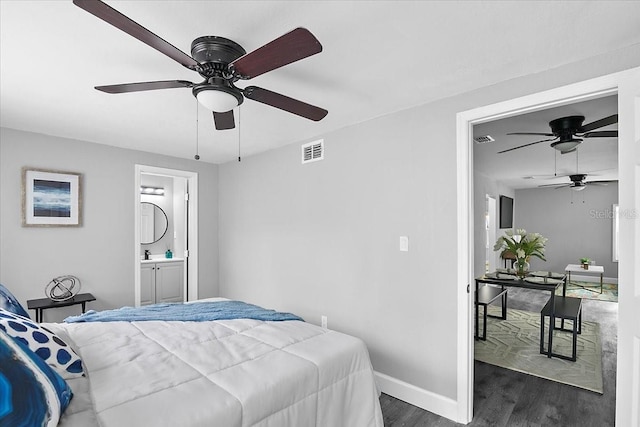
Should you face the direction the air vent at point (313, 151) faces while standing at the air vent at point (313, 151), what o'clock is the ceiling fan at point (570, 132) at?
The ceiling fan is roughly at 8 o'clock from the air vent.

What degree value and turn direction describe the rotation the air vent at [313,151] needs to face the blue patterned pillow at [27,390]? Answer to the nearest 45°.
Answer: approximately 45° to its left

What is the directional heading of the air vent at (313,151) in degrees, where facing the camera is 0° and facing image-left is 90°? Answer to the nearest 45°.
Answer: approximately 45°

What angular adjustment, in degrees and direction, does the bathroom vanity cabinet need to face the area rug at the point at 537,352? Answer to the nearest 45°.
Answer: approximately 45° to its left

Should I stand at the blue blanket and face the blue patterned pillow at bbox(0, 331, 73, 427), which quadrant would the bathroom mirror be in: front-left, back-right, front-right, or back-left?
back-right

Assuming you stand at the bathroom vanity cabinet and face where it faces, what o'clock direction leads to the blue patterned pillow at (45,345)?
The blue patterned pillow is roughly at 12 o'clock from the bathroom vanity cabinet.

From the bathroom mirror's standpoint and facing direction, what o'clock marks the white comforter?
The white comforter is roughly at 12 o'clock from the bathroom mirror.

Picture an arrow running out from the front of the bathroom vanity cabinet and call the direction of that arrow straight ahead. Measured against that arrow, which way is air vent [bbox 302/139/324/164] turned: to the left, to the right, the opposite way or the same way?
to the right

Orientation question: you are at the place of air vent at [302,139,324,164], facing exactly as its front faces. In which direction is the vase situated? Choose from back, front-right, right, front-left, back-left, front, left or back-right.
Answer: back-left

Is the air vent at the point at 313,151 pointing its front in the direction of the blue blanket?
yes
